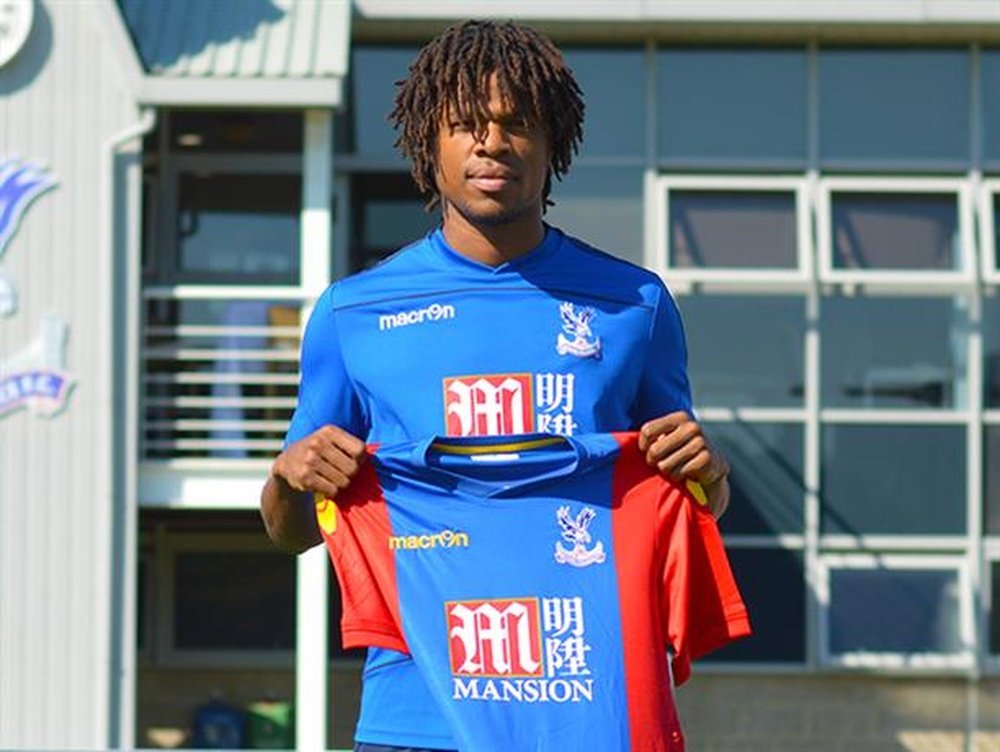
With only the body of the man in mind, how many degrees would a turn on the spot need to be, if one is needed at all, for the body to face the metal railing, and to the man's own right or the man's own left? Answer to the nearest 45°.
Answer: approximately 180°

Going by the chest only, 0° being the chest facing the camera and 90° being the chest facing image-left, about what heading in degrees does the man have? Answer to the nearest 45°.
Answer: approximately 0°

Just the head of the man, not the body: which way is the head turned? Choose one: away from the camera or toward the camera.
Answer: toward the camera
